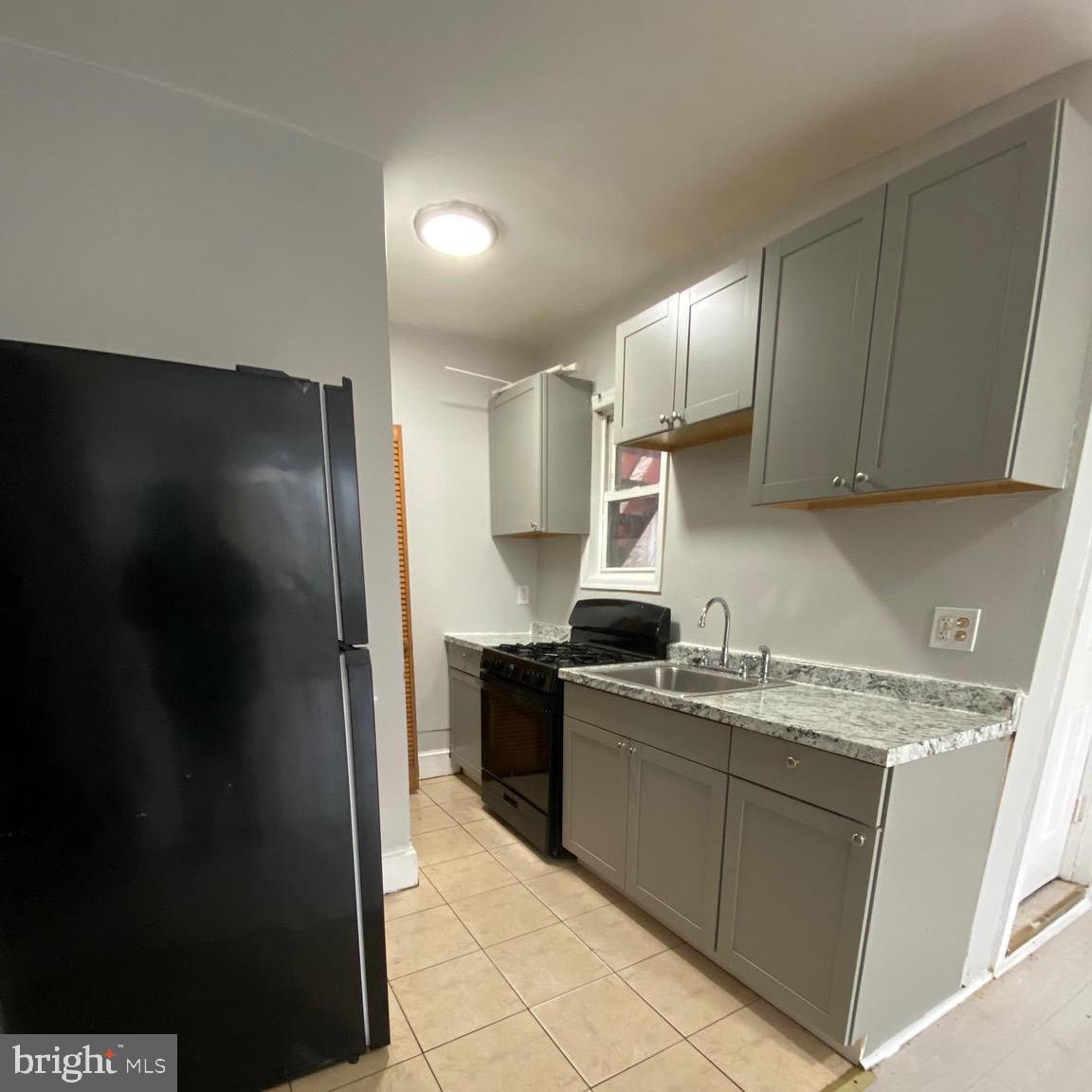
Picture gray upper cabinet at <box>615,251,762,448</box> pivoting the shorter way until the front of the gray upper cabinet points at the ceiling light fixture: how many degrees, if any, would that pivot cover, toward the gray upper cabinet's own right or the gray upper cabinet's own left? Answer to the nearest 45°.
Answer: approximately 45° to the gray upper cabinet's own right

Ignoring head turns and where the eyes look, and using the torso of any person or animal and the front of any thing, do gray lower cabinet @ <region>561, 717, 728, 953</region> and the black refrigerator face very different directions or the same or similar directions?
very different directions

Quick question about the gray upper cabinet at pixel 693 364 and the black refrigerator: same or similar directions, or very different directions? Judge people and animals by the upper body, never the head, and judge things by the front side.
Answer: very different directions

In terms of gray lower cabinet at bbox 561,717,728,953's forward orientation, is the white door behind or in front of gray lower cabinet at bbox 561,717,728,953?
behind

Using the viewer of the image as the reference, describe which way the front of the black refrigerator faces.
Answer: facing to the right of the viewer
